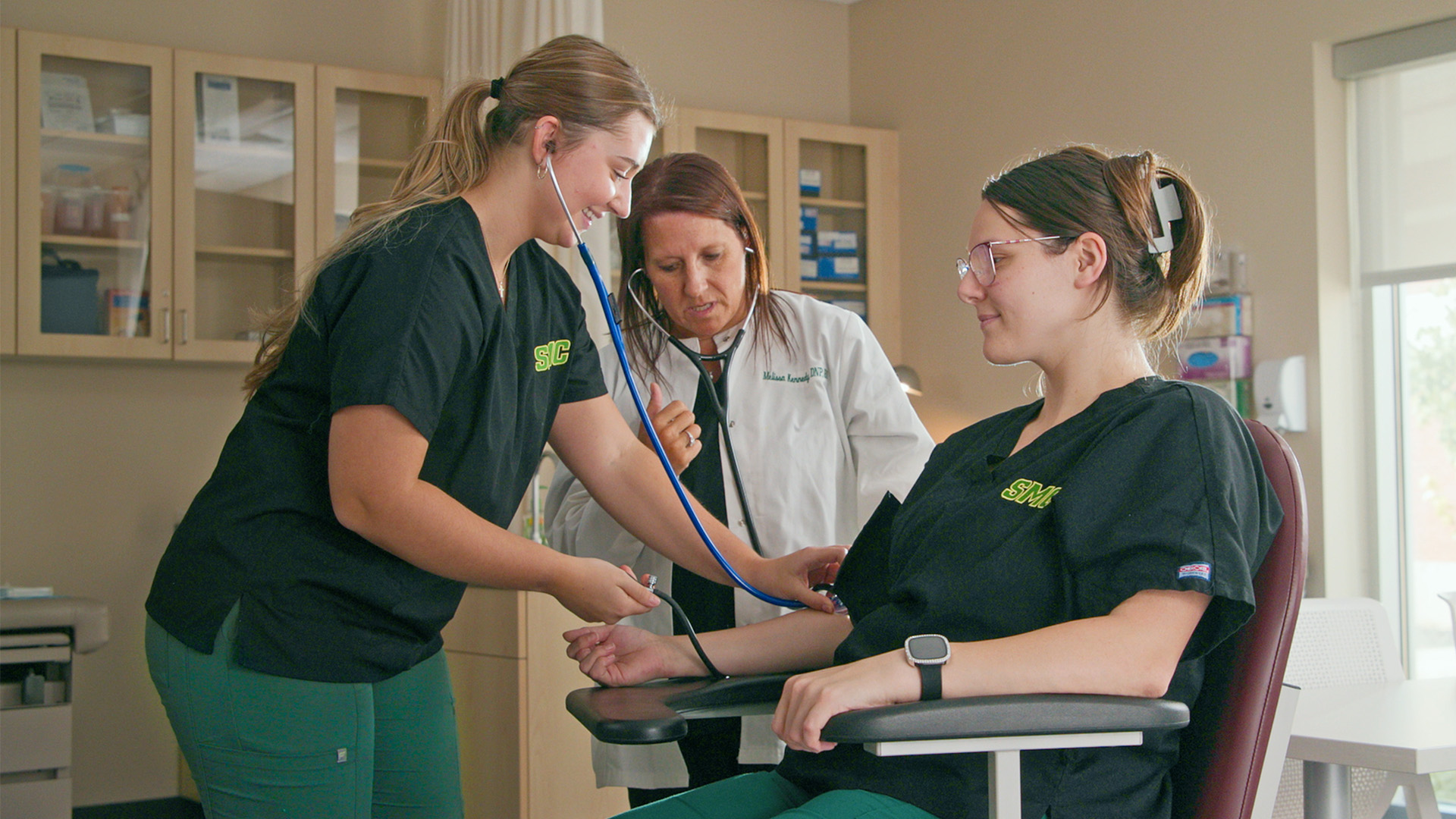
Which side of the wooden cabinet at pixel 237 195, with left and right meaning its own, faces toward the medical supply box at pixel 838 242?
left

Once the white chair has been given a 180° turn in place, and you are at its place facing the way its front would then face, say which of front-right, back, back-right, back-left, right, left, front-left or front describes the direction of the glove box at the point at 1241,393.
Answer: front

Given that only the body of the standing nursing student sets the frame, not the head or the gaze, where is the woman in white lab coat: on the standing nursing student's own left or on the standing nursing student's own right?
on the standing nursing student's own left

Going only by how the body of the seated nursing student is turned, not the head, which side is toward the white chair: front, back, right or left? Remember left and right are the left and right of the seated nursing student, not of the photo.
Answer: back

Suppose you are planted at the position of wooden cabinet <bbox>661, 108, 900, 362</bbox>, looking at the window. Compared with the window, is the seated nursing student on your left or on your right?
right

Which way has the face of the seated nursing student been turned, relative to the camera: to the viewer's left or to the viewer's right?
to the viewer's left

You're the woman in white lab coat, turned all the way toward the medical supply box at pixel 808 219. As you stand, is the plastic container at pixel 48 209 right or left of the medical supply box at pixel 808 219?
left

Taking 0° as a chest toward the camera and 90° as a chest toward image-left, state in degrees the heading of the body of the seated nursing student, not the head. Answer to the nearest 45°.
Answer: approximately 45°

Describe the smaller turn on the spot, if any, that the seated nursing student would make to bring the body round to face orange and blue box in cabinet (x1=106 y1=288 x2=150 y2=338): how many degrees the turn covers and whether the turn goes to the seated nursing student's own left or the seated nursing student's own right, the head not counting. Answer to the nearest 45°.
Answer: approximately 90° to the seated nursing student's own right

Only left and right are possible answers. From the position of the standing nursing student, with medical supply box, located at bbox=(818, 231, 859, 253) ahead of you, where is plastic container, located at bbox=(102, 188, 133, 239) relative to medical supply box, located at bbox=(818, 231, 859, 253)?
left
